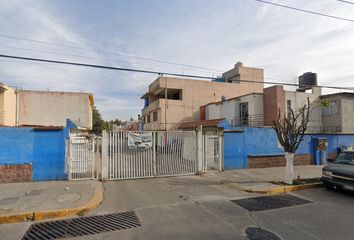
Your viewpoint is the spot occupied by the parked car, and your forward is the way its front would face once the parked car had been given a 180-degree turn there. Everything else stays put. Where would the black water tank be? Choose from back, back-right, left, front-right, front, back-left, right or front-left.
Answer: front-left

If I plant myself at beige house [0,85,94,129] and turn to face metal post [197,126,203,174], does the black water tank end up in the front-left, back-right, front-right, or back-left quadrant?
front-left

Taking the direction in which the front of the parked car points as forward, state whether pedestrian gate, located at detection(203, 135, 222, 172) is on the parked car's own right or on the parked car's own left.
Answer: on the parked car's own right

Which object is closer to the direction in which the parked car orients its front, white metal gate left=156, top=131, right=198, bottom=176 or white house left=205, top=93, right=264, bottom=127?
the white metal gate

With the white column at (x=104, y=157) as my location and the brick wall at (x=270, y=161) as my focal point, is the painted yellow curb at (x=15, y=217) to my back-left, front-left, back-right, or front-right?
back-right

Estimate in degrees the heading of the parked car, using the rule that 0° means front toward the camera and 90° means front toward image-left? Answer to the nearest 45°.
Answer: approximately 45°

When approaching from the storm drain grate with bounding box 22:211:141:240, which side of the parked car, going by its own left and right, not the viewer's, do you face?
front

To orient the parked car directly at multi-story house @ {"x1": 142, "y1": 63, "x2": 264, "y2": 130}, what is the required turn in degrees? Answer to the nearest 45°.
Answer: approximately 90° to its right

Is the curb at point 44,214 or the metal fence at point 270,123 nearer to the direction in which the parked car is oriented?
the curb

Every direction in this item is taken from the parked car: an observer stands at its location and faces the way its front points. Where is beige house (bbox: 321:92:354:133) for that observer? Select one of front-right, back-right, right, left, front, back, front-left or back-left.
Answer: back-right

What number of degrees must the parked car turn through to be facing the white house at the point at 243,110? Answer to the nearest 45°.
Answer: approximately 90° to its right

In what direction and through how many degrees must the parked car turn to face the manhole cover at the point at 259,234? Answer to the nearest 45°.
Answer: approximately 45° to its left

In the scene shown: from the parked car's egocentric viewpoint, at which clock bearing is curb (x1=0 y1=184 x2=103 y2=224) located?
The curb is roughly at 12 o'clock from the parked car.

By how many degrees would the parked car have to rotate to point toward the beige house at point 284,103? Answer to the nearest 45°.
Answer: approximately 135° to its right

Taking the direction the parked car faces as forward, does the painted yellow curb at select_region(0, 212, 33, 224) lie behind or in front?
in front
